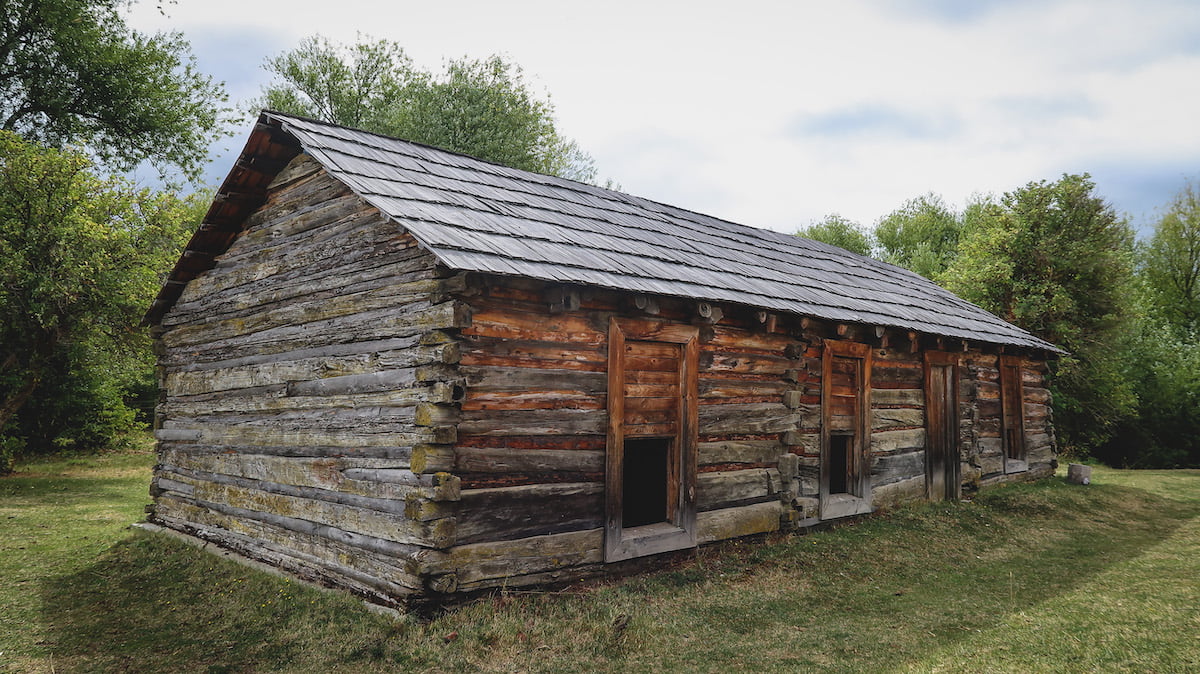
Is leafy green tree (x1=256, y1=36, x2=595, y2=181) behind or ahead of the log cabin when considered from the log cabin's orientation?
behind

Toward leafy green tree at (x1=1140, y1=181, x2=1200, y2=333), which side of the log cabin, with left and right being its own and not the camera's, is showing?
left

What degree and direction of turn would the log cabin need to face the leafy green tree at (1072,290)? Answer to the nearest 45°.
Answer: approximately 90° to its left

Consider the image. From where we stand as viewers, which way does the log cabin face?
facing the viewer and to the right of the viewer

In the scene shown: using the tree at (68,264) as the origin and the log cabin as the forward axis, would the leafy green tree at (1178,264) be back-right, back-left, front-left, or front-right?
front-left

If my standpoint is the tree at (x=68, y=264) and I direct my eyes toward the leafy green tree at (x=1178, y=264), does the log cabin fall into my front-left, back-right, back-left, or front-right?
front-right

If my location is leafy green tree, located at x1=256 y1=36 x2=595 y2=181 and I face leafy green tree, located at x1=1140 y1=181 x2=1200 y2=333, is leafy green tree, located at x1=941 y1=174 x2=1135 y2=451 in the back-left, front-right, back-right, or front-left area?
front-right

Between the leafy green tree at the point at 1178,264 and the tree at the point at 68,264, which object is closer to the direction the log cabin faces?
the leafy green tree

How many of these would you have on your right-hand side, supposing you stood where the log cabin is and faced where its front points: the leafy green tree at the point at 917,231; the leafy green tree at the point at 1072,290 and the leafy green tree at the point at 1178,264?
0
